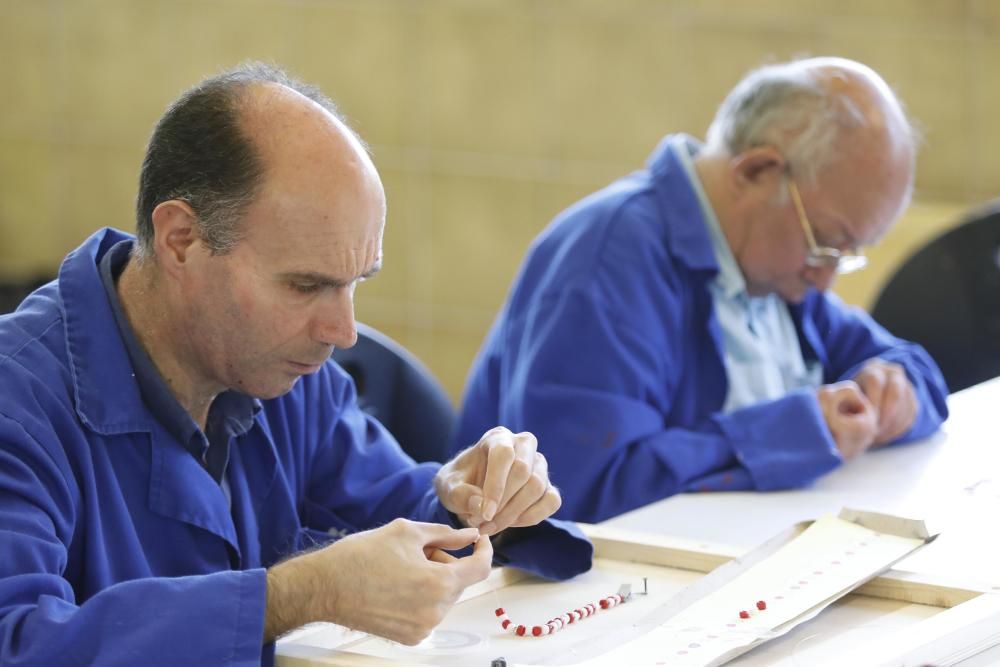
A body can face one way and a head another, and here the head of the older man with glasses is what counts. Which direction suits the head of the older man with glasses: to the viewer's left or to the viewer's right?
to the viewer's right

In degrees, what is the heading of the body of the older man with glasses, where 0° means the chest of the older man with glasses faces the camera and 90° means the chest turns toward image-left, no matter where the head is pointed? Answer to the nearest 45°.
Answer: approximately 315°
